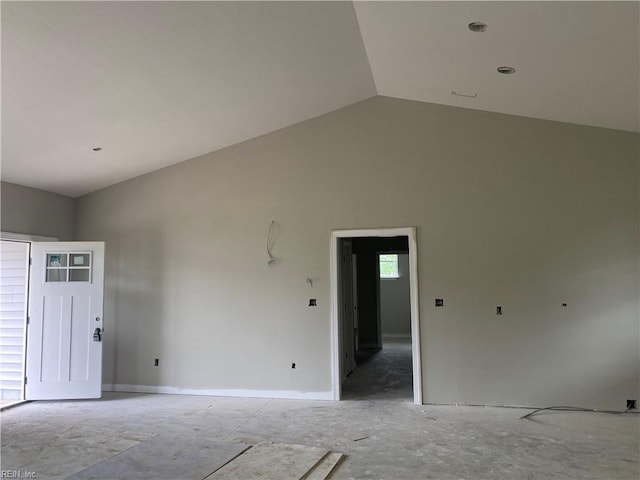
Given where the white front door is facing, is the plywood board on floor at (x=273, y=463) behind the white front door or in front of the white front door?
in front

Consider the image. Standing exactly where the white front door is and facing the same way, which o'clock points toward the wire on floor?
The wire on floor is roughly at 10 o'clock from the white front door.

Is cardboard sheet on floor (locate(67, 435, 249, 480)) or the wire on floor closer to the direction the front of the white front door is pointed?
the cardboard sheet on floor

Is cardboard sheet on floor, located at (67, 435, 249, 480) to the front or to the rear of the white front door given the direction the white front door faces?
to the front

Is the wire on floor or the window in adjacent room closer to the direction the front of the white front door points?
the wire on floor

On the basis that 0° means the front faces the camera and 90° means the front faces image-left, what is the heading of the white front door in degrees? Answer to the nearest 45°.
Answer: approximately 0°

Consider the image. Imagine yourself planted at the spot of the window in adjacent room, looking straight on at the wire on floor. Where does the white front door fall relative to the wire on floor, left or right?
right
